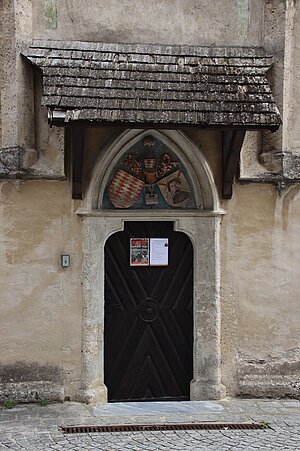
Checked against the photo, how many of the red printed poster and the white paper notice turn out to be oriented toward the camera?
2

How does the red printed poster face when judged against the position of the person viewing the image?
facing the viewer

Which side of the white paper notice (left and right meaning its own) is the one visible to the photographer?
front

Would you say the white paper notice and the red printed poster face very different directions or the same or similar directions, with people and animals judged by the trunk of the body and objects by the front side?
same or similar directions
